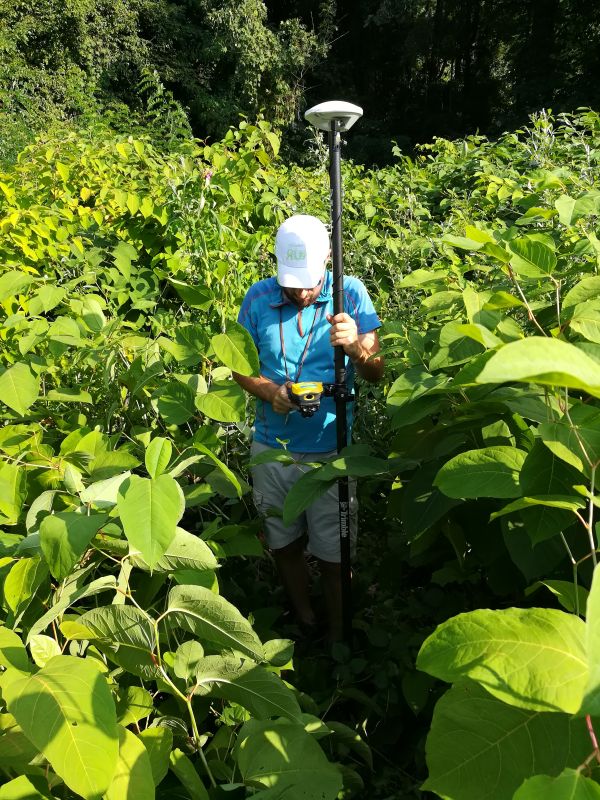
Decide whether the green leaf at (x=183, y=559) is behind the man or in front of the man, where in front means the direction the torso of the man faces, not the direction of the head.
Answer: in front

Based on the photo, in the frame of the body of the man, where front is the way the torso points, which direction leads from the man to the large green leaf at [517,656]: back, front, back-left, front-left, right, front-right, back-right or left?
front

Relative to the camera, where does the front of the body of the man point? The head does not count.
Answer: toward the camera

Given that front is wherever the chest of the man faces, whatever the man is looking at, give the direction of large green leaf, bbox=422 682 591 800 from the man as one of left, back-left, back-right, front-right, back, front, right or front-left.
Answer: front

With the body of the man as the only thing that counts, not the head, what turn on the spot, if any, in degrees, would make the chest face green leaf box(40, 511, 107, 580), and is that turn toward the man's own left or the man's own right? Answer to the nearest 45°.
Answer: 0° — they already face it

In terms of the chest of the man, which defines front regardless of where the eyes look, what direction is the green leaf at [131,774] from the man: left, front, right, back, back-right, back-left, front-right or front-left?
front

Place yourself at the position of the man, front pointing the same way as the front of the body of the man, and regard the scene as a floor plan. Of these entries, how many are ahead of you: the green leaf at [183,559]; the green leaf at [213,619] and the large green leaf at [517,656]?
3

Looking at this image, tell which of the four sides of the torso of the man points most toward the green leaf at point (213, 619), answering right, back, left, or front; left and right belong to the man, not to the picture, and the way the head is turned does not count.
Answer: front

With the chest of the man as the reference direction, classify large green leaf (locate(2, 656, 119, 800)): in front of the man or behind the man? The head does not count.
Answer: in front

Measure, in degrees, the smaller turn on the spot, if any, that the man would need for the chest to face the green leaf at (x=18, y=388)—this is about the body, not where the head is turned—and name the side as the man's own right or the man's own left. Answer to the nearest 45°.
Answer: approximately 45° to the man's own right

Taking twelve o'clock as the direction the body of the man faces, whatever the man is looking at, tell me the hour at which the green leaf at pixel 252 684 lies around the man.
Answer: The green leaf is roughly at 12 o'clock from the man.
